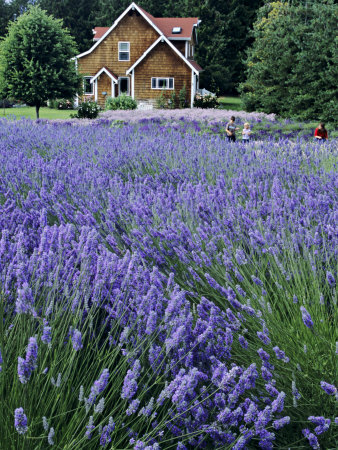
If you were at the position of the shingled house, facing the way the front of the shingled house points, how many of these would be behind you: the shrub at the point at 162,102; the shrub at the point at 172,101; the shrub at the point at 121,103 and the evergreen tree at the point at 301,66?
0

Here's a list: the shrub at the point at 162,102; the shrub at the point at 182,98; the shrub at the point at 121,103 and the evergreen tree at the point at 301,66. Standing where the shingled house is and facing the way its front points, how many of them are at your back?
0

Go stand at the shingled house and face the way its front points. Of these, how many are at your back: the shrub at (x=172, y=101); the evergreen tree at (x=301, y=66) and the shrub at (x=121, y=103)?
0

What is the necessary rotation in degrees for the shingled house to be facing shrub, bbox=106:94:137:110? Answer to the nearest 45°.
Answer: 0° — it already faces it

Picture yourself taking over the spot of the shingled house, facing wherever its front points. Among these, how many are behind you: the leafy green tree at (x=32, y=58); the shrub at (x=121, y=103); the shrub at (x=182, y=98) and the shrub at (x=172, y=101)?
0

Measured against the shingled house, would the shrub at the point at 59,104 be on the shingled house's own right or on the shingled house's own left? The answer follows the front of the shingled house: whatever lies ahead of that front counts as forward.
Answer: on the shingled house's own right

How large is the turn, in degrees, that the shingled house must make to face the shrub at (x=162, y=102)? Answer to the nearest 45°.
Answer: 0° — it already faces it

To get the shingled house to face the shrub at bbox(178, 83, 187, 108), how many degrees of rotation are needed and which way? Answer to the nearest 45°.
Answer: approximately 45° to its left

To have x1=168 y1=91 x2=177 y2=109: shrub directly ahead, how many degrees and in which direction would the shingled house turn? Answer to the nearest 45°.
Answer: approximately 45° to its left

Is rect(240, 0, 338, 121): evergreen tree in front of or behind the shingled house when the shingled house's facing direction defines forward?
in front

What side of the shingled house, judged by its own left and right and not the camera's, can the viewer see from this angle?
front

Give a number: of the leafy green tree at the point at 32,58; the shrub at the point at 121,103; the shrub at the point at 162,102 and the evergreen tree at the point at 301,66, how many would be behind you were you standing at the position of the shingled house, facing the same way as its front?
0
